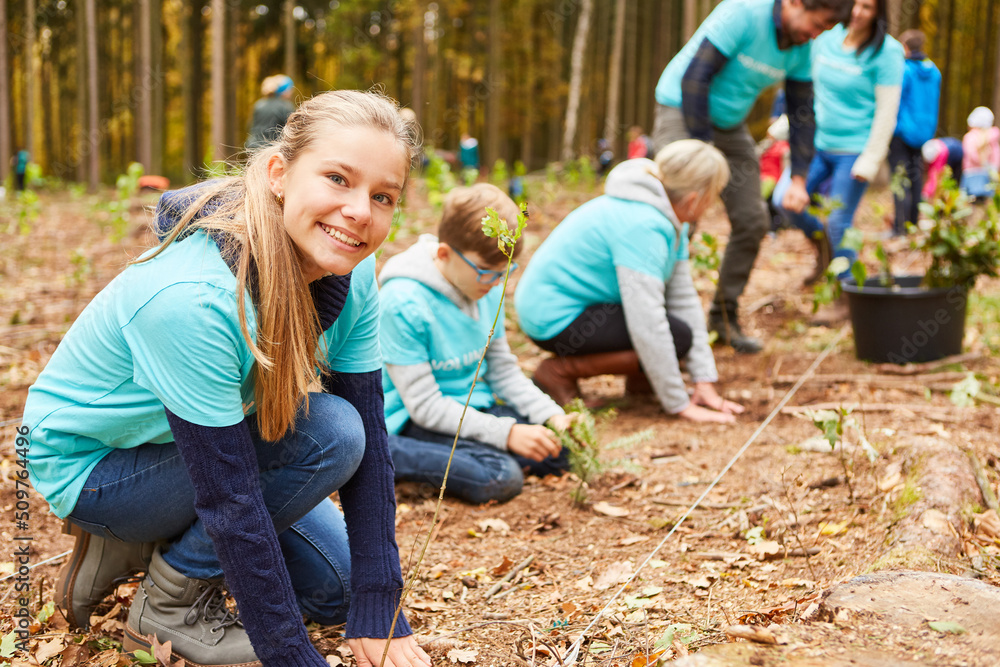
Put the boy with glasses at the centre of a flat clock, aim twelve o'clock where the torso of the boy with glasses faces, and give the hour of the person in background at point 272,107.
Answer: The person in background is roughly at 7 o'clock from the boy with glasses.

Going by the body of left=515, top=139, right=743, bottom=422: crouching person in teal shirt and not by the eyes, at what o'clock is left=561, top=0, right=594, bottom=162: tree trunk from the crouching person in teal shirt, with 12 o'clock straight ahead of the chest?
The tree trunk is roughly at 9 o'clock from the crouching person in teal shirt.

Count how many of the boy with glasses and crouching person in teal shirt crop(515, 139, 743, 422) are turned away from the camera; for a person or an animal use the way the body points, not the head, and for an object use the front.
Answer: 0

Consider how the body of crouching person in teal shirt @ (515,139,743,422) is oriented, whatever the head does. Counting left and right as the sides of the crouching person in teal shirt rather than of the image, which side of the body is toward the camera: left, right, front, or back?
right

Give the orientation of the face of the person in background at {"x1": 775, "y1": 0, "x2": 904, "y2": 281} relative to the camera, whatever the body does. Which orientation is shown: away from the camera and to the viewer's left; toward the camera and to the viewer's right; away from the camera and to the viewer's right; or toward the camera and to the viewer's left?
toward the camera and to the viewer's left

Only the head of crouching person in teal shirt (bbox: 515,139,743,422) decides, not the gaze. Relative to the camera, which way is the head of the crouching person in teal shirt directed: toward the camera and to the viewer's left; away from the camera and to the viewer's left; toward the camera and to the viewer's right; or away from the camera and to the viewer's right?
away from the camera and to the viewer's right

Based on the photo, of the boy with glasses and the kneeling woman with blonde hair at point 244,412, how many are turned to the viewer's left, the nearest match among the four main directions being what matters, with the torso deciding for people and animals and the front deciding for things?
0
